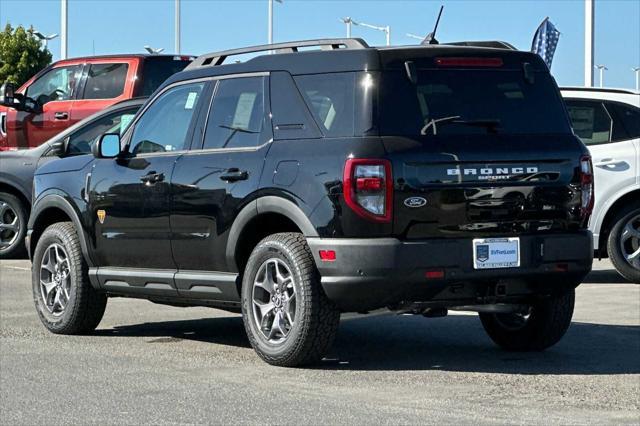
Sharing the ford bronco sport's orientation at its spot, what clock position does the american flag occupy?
The american flag is roughly at 2 o'clock from the ford bronco sport.

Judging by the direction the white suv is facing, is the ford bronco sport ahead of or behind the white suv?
ahead

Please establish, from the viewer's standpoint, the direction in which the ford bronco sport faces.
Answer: facing away from the viewer and to the left of the viewer

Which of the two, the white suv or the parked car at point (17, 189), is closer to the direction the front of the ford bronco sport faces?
the parked car

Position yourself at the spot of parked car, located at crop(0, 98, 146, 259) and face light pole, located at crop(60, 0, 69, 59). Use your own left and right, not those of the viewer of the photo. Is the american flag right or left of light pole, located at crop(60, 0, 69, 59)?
right

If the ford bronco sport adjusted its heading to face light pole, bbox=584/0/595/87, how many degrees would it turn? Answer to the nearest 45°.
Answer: approximately 45° to its right

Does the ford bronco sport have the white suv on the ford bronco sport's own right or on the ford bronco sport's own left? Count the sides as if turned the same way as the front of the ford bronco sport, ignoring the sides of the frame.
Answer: on the ford bronco sport's own right

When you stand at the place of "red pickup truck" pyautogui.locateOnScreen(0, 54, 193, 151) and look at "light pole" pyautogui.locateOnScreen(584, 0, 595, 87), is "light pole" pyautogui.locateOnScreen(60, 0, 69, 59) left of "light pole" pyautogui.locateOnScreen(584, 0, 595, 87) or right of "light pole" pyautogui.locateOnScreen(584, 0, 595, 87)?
left

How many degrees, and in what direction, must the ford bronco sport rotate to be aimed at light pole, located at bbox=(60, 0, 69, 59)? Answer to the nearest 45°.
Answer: approximately 45° to its right
